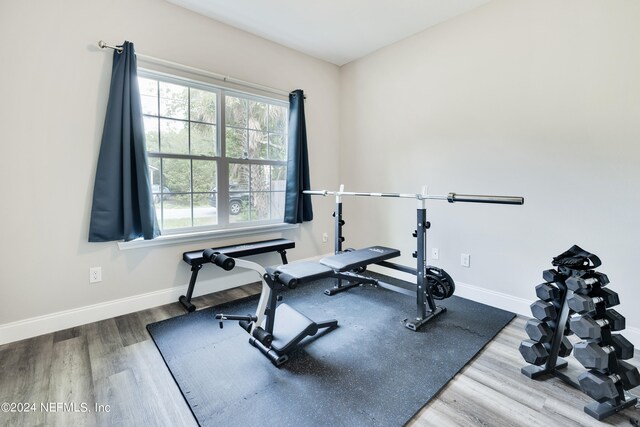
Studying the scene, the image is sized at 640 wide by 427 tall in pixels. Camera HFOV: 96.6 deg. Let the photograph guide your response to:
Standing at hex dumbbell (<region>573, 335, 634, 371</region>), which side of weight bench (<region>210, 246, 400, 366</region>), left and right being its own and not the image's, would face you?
left

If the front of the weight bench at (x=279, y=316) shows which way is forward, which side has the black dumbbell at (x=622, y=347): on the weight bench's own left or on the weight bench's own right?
on the weight bench's own left

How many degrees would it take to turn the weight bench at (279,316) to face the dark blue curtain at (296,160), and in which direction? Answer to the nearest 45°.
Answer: approximately 135° to its right

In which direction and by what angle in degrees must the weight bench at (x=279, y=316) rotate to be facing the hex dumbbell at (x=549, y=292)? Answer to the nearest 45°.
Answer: approximately 135° to its left

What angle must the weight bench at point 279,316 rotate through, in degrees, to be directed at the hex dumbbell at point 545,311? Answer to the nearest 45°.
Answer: approximately 135° to its left

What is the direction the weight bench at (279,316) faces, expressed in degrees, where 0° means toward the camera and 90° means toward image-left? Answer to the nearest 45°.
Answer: approximately 45°

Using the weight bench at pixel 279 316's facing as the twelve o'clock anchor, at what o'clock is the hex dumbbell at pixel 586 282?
The hex dumbbell is roughly at 8 o'clock from the weight bench.

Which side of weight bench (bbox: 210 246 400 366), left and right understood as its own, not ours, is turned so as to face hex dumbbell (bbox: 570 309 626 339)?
left

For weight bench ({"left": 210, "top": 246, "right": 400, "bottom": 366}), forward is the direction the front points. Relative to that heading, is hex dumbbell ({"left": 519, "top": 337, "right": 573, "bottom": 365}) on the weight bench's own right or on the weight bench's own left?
on the weight bench's own left

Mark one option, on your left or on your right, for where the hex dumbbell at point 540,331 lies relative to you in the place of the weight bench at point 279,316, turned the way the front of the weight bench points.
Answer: on your left

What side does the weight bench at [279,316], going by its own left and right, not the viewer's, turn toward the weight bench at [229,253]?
right

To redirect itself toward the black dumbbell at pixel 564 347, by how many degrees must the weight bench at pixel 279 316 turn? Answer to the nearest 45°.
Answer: approximately 135° to its left
